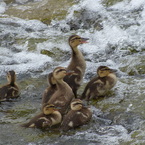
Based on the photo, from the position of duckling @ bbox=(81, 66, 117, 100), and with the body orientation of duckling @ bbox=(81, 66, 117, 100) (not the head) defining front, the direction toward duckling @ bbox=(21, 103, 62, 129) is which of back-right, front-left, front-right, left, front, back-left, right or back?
back-right

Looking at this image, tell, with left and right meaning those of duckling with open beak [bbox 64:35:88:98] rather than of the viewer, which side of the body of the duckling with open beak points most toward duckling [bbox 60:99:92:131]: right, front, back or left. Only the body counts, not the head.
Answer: right

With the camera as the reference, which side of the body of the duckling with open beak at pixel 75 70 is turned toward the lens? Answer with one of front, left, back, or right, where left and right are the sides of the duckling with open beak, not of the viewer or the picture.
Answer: right

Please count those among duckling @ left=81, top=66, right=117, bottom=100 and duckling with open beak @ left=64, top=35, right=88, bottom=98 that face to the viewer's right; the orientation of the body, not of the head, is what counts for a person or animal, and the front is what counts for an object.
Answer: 2

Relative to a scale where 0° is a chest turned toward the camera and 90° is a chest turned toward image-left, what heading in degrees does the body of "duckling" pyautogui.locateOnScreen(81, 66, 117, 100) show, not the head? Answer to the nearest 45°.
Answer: approximately 270°
